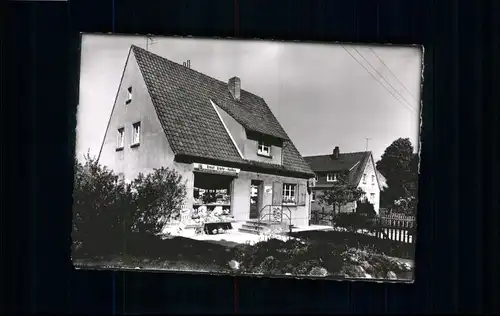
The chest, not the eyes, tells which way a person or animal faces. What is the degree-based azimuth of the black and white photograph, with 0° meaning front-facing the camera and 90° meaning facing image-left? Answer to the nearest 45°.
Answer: approximately 0°
